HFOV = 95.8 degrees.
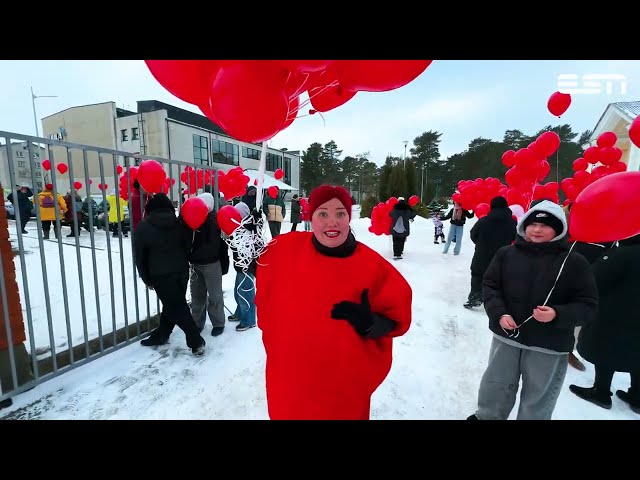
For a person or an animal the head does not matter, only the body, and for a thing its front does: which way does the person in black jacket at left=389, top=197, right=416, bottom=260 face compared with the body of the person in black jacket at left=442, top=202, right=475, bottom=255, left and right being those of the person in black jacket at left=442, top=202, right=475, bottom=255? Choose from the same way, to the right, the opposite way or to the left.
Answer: the opposite way

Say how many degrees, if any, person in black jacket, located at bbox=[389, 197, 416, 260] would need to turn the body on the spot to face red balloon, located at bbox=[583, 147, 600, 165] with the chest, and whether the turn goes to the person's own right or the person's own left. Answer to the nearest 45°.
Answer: approximately 90° to the person's own right

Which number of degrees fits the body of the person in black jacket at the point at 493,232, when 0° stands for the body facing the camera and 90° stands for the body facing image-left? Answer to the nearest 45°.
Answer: approximately 135°

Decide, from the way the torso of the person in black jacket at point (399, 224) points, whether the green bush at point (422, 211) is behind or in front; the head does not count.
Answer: in front

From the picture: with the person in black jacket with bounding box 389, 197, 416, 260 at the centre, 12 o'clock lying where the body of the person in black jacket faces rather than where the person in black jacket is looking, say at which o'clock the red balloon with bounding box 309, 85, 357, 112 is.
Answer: The red balloon is roughly at 6 o'clock from the person in black jacket.

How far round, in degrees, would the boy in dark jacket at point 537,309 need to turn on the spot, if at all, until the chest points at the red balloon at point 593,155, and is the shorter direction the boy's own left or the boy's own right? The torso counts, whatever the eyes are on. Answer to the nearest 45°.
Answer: approximately 180°

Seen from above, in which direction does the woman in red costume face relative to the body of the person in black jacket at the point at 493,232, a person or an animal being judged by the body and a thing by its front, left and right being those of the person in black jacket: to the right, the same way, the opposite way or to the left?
the opposite way

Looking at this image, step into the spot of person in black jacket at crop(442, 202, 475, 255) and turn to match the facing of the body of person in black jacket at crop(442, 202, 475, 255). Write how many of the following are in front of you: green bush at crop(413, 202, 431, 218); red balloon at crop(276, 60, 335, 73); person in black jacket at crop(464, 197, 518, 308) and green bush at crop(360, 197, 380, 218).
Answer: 2

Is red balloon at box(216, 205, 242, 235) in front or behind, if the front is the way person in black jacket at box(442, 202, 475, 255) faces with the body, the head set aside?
in front

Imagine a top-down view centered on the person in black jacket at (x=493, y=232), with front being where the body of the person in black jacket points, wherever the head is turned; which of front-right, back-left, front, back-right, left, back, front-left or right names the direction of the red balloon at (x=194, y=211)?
left

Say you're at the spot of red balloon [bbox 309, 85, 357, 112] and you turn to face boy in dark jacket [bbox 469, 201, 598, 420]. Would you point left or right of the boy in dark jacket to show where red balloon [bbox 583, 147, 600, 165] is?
left
